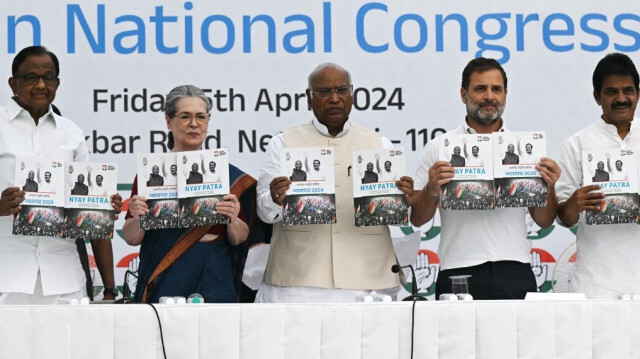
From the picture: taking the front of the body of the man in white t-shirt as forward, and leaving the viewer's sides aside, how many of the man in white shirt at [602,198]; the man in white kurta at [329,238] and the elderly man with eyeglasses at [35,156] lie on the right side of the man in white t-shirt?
2

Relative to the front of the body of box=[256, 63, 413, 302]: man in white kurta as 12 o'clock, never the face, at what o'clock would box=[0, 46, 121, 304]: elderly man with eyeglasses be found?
The elderly man with eyeglasses is roughly at 3 o'clock from the man in white kurta.

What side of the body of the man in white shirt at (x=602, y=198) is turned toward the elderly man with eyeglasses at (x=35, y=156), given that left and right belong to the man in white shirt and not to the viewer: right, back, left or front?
right

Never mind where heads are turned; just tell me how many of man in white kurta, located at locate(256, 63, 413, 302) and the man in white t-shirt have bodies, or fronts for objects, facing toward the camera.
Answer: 2

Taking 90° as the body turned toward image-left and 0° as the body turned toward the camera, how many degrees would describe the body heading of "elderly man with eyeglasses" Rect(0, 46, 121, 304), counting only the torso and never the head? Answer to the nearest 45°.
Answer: approximately 0°

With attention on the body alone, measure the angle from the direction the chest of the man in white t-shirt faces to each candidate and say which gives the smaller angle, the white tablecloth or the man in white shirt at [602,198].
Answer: the white tablecloth

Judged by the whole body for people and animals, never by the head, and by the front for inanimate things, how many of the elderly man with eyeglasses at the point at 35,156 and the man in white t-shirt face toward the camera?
2
